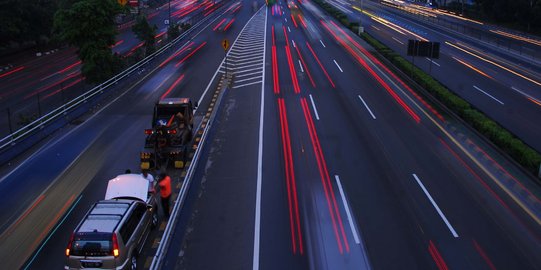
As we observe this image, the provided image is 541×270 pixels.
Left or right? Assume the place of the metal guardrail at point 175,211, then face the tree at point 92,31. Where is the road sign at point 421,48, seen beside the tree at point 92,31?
right

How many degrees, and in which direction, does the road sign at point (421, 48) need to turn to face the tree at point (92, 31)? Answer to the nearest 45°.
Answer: approximately 90° to its left

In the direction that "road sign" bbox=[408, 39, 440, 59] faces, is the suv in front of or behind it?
behind

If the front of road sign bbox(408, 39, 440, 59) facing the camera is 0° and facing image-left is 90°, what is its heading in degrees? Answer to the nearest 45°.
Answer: approximately 180°

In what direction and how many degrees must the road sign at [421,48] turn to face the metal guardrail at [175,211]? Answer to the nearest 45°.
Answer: approximately 180°

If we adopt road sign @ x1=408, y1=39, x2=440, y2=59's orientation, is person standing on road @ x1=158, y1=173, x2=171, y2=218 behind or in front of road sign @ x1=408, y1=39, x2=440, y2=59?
behind

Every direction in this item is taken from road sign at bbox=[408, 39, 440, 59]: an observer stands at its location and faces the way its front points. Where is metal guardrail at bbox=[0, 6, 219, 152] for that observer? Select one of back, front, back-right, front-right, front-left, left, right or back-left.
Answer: back-left
